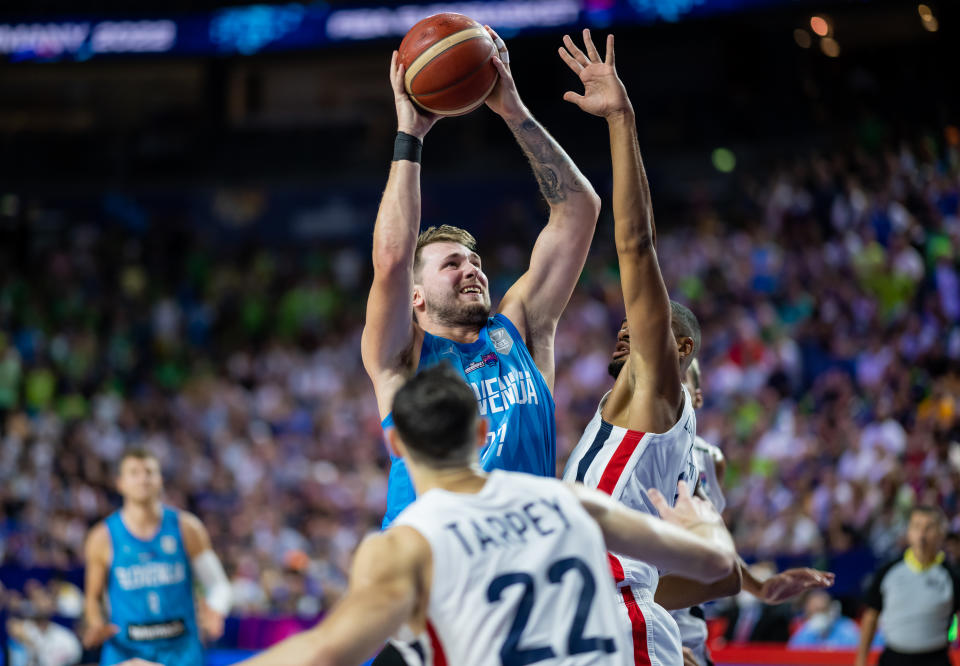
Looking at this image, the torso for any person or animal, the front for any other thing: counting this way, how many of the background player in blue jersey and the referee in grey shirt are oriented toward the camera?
2

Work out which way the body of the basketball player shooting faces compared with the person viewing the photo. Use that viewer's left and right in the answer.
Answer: facing the viewer and to the right of the viewer

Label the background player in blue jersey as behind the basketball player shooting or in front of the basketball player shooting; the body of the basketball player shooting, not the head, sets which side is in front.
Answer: behind

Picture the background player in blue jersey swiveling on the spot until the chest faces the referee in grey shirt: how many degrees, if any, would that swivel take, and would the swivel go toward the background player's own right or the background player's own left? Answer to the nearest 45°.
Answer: approximately 90° to the background player's own left

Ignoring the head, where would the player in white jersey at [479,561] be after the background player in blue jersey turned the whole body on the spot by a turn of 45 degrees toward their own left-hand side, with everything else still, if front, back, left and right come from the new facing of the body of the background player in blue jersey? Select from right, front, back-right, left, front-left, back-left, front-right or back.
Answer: front-right

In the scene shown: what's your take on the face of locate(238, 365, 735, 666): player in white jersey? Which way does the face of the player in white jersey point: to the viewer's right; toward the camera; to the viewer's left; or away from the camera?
away from the camera

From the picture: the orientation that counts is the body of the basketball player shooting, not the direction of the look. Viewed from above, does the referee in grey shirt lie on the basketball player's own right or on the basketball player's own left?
on the basketball player's own left

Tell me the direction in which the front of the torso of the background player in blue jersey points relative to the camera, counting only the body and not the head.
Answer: toward the camera

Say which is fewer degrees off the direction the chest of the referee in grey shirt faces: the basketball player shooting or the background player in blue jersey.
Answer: the basketball player shooting

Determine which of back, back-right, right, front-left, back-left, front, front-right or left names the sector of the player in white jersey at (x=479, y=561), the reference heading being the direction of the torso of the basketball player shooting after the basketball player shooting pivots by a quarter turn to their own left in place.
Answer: back-right
